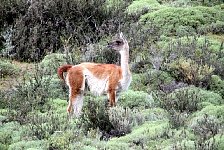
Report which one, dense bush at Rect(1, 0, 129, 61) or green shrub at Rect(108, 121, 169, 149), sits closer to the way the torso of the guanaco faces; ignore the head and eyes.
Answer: the green shrub

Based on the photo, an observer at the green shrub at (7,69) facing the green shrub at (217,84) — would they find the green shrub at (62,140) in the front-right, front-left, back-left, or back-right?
front-right

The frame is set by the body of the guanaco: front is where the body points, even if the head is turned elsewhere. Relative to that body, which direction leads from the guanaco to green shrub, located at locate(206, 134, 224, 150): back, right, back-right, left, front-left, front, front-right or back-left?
front-right

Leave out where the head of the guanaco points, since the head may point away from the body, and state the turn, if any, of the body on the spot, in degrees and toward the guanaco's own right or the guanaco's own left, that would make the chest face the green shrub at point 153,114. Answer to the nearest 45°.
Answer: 0° — it already faces it

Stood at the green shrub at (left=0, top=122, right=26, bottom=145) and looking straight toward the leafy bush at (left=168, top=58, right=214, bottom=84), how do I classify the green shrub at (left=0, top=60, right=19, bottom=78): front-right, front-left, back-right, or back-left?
front-left

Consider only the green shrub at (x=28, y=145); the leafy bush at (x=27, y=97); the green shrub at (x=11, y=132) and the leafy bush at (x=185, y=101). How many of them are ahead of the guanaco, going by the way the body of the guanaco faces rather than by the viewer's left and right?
1

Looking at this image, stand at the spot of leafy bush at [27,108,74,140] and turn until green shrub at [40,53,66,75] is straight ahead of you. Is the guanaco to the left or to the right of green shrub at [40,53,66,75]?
right

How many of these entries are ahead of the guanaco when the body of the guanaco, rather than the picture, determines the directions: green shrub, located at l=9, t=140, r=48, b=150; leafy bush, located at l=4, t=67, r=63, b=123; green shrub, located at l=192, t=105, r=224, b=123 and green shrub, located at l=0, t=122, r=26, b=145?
1

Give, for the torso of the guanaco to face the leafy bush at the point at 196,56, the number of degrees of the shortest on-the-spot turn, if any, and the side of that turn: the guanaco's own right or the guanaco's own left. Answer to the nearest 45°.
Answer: approximately 45° to the guanaco's own left

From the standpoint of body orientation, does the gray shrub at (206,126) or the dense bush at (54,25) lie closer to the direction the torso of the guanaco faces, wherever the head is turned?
the gray shrub

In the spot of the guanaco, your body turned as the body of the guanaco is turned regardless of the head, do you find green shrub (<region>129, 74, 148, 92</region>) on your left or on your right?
on your left

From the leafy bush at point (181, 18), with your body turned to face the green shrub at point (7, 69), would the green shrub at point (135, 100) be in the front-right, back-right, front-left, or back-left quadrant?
front-left

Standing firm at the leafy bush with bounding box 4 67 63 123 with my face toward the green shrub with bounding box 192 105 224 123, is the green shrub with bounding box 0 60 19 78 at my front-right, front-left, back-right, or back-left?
back-left

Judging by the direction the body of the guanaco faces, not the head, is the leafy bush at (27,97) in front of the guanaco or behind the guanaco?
behind

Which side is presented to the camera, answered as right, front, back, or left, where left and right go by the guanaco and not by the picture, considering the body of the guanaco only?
right

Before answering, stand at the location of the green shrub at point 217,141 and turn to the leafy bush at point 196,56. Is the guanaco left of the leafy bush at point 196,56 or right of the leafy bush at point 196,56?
left

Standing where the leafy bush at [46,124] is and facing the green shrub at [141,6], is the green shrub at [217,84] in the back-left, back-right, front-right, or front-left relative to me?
front-right

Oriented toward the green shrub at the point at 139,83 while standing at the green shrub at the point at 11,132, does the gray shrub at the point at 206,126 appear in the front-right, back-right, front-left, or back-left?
front-right

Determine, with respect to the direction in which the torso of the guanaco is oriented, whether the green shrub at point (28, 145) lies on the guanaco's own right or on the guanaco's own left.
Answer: on the guanaco's own right
